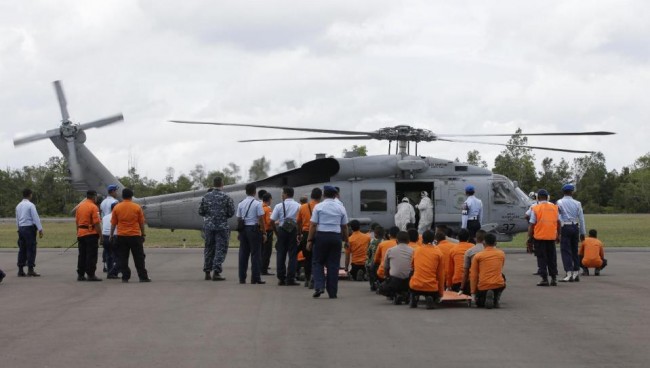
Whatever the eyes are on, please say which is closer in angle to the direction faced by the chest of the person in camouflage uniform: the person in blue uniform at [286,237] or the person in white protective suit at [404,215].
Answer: the person in white protective suit

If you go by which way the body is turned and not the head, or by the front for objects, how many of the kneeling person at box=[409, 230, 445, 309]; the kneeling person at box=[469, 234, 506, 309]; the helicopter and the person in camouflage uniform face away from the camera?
3

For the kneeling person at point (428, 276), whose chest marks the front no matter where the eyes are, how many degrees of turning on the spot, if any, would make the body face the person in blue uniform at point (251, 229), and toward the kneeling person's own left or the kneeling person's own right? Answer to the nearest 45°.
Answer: approximately 45° to the kneeling person's own left

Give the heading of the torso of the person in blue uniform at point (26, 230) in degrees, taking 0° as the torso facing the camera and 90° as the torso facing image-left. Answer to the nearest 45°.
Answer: approximately 225°

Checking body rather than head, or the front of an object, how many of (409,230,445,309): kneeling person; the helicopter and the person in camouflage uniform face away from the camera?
2

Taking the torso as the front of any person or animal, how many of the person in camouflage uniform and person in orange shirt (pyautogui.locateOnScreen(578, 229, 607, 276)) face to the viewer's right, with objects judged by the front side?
0

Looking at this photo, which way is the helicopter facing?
to the viewer's right

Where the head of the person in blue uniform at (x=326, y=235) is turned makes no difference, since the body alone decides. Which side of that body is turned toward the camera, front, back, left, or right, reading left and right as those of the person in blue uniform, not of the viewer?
back

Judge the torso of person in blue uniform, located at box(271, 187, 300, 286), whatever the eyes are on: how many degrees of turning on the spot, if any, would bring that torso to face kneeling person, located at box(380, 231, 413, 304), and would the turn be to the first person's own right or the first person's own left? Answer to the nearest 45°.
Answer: approximately 135° to the first person's own right

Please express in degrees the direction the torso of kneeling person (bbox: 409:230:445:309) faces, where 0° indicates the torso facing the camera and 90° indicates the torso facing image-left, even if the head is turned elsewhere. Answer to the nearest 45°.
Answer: approximately 180°

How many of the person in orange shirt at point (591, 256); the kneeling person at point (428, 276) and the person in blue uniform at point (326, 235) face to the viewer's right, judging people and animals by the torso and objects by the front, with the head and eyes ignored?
0

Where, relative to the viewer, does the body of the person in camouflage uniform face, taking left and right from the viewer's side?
facing away from the viewer

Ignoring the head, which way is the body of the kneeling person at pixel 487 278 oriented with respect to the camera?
away from the camera
